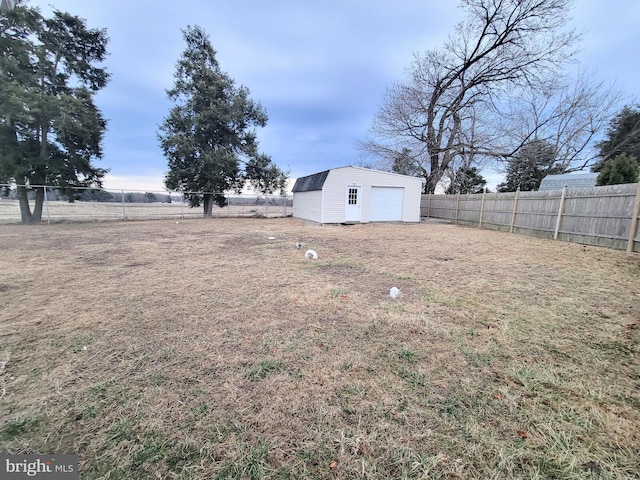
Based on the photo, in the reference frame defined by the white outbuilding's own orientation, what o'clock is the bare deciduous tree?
The bare deciduous tree is roughly at 8 o'clock from the white outbuilding.

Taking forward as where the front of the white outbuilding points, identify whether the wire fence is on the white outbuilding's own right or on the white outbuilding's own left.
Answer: on the white outbuilding's own right

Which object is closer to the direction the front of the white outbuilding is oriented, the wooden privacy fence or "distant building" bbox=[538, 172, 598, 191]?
the wooden privacy fence

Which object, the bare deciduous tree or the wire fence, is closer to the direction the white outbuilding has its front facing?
the wire fence

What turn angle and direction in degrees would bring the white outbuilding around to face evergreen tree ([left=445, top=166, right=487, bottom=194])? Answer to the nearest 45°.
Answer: approximately 135° to its left

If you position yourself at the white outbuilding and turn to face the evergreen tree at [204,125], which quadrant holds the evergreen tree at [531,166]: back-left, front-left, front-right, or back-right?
back-right

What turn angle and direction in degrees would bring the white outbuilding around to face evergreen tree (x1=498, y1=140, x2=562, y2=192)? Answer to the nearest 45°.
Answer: approximately 135° to its left

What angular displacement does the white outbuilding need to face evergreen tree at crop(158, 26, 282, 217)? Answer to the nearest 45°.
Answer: approximately 90° to its right

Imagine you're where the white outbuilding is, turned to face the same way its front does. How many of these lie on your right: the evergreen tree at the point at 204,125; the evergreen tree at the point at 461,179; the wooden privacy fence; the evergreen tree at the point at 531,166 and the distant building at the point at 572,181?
1

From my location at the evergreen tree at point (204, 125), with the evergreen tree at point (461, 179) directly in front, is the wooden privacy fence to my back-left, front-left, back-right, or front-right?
front-right

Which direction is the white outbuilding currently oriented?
toward the camera

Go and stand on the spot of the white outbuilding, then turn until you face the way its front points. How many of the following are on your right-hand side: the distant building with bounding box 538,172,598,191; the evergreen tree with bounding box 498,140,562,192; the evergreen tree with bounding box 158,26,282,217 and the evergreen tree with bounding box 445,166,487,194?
1

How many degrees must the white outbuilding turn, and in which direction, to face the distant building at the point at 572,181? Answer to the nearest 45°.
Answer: approximately 90° to its left

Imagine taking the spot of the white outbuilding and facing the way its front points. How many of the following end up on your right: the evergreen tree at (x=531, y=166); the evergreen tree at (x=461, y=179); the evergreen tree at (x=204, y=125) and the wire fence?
2

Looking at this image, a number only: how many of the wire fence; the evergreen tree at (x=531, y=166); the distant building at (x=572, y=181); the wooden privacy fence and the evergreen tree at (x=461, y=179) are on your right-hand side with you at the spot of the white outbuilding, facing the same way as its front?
1

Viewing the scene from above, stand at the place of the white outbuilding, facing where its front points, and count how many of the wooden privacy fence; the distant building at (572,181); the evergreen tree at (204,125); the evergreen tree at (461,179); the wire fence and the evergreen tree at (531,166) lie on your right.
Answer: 2

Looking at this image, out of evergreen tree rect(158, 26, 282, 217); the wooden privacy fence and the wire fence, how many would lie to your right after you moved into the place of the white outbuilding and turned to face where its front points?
2
